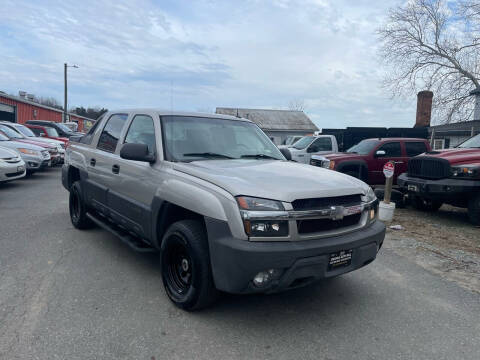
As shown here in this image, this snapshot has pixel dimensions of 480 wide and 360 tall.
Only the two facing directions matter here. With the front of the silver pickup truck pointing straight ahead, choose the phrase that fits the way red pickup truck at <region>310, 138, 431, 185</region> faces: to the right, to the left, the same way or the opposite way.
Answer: to the right

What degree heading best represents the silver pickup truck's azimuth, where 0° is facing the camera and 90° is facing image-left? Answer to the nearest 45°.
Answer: approximately 315°

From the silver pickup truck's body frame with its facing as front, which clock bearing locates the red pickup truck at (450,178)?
The red pickup truck is roughly at 9 o'clock from the silver pickup truck.

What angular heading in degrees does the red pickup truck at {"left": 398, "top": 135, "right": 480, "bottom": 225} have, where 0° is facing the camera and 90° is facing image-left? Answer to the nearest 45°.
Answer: approximately 45°

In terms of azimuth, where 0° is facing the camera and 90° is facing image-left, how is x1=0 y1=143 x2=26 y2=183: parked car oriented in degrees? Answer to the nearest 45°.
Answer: approximately 315°

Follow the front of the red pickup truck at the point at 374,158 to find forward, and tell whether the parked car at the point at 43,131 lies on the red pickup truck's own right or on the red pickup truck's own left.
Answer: on the red pickup truck's own right

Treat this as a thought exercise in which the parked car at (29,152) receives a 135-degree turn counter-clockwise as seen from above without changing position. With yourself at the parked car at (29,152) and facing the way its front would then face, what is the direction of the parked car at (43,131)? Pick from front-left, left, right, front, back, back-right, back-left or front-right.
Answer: front

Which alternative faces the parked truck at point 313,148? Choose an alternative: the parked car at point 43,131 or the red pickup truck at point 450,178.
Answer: the parked car at point 43,131

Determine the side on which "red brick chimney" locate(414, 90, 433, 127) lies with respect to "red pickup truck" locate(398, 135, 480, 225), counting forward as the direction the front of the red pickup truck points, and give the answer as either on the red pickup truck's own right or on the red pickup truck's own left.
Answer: on the red pickup truck's own right

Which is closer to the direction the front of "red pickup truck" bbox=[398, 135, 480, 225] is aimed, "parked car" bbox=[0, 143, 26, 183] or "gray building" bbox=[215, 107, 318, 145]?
the parked car

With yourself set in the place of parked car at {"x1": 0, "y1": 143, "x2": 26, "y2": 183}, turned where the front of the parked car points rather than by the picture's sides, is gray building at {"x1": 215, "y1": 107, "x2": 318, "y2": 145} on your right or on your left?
on your left

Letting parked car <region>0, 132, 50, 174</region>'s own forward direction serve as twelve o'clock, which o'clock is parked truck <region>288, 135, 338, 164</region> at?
parked truck <region>288, 135, 338, 164</region> is roughly at 11 o'clock from parked car <region>0, 132, 50, 174</region>.
